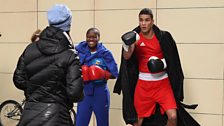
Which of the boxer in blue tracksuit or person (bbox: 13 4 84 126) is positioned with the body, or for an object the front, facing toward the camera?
the boxer in blue tracksuit

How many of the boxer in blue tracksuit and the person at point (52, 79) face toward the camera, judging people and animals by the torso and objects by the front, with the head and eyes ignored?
1

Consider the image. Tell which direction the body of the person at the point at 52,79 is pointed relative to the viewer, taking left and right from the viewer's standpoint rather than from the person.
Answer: facing away from the viewer and to the right of the viewer

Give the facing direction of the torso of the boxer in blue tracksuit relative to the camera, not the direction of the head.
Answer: toward the camera

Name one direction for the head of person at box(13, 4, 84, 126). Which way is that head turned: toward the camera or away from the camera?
away from the camera

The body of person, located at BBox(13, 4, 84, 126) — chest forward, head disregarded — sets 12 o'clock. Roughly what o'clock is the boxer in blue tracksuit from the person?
The boxer in blue tracksuit is roughly at 11 o'clock from the person.

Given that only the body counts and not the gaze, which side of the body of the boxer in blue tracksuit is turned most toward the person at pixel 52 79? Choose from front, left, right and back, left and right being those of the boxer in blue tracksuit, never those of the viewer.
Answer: front
